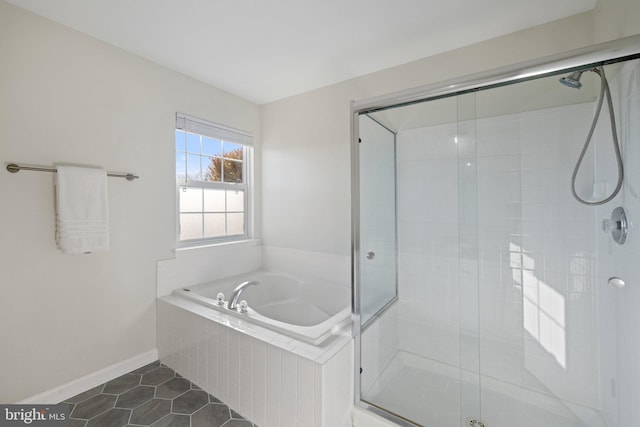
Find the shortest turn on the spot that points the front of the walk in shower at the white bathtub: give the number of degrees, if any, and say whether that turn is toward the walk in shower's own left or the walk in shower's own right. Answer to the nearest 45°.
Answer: approximately 45° to the walk in shower's own right

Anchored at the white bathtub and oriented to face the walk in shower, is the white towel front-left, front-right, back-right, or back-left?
back-right

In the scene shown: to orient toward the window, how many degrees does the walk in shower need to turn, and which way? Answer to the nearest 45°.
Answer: approximately 45° to its right

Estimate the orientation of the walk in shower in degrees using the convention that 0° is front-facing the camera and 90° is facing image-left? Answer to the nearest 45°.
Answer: approximately 45°
